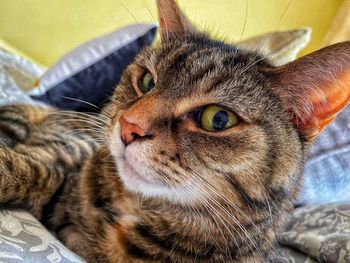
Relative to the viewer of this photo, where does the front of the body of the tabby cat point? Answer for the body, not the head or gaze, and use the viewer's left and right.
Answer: facing the viewer and to the left of the viewer

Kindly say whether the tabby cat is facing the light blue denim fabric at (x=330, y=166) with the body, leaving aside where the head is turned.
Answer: no
